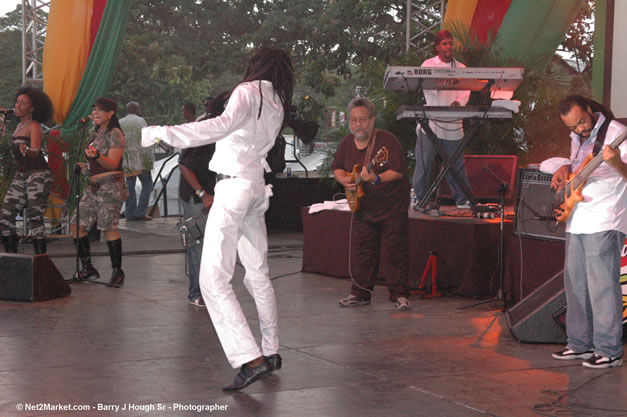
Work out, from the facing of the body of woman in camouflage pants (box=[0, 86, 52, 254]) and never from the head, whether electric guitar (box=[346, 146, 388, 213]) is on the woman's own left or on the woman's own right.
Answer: on the woman's own left

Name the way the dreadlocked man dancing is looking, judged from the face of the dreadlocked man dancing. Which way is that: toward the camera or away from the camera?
away from the camera

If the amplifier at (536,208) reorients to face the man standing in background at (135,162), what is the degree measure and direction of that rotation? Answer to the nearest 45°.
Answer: approximately 135° to its right

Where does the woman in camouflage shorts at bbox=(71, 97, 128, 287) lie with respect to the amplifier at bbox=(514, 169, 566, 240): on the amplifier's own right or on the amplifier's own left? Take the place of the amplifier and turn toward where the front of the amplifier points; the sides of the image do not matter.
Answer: on the amplifier's own right

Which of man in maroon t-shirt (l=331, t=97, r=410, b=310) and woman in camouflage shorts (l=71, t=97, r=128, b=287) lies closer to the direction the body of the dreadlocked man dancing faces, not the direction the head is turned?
the woman in camouflage shorts

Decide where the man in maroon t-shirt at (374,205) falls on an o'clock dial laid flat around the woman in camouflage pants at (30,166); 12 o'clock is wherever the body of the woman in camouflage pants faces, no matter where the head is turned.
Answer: The man in maroon t-shirt is roughly at 9 o'clock from the woman in camouflage pants.

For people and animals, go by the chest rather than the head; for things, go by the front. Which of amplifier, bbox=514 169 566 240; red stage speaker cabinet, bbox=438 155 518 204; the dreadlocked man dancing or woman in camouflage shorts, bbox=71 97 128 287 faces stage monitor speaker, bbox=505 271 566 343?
the amplifier
